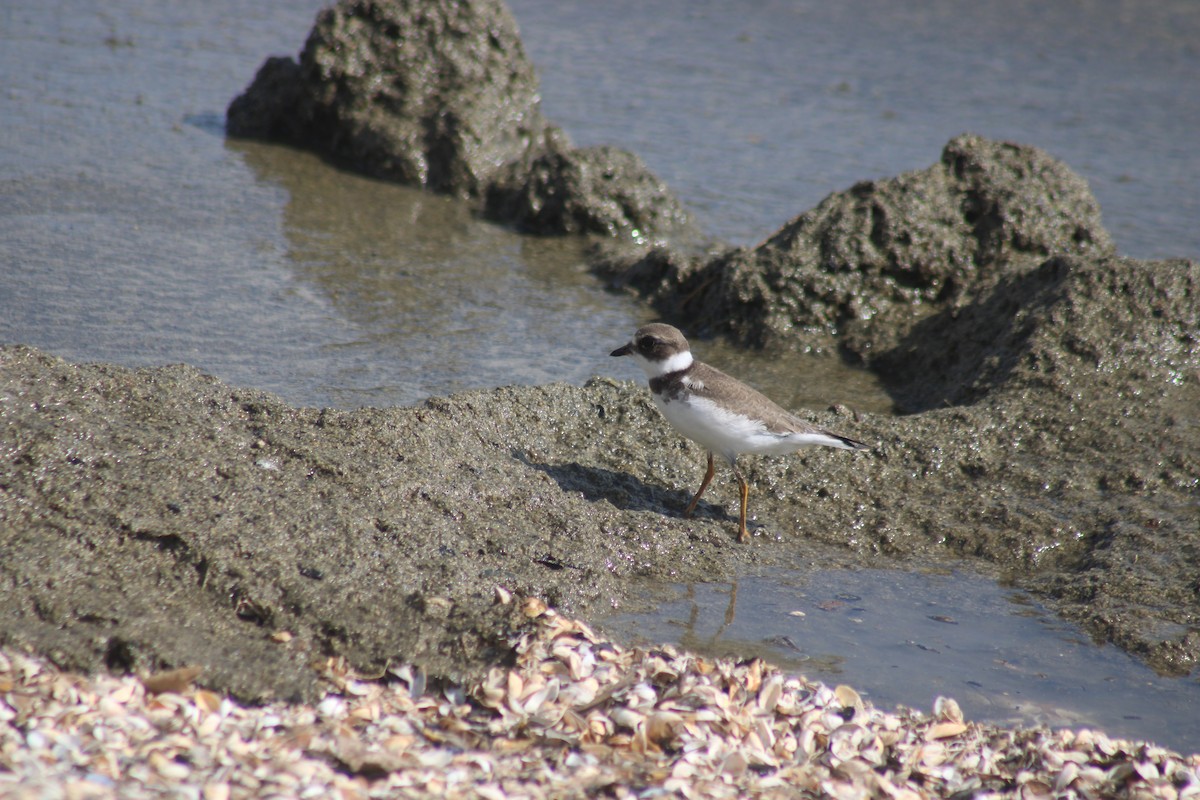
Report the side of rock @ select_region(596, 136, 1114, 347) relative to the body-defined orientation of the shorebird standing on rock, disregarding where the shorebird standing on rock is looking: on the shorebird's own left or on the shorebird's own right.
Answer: on the shorebird's own right

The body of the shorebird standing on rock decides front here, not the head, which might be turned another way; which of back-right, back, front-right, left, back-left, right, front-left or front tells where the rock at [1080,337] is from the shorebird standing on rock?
back-right

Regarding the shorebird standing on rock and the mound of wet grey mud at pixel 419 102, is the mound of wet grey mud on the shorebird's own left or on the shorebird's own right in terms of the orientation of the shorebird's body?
on the shorebird's own right

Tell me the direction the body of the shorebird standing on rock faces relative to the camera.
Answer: to the viewer's left

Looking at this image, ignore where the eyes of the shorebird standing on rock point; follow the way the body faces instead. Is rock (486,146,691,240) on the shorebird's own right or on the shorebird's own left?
on the shorebird's own right
